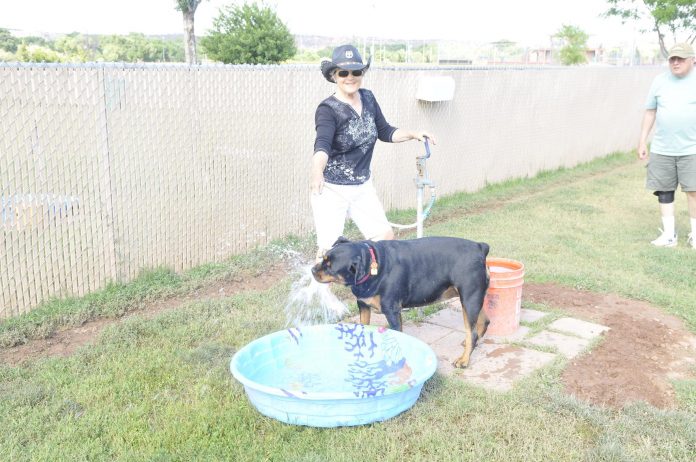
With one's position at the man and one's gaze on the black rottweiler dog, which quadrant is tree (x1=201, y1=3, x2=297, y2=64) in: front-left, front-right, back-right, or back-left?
back-right

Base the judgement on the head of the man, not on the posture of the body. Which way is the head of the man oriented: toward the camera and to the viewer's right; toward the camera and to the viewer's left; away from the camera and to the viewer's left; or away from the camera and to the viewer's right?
toward the camera and to the viewer's left

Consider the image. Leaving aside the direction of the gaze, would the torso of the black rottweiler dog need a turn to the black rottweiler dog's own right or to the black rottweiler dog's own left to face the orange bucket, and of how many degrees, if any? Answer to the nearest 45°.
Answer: approximately 135° to the black rottweiler dog's own right

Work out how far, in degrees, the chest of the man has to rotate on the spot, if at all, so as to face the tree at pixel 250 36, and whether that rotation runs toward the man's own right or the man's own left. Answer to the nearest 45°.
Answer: approximately 90° to the man's own right

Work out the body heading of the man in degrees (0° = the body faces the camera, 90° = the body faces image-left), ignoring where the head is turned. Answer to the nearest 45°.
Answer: approximately 45°

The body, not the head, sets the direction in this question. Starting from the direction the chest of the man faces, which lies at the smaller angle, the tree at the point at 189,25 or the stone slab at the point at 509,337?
the stone slab

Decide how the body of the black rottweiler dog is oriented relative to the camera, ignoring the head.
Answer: to the viewer's left

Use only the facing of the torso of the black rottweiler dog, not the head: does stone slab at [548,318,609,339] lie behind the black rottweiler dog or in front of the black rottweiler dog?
behind

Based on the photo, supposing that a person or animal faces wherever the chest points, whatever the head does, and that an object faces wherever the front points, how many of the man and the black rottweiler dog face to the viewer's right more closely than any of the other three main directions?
0

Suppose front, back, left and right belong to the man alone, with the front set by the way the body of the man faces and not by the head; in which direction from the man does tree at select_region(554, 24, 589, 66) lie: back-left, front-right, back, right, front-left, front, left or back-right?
back-right
